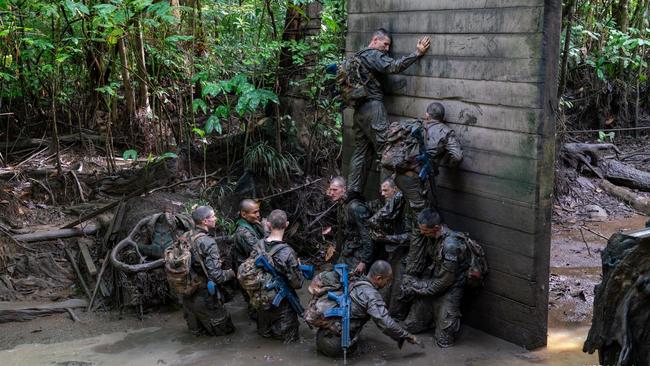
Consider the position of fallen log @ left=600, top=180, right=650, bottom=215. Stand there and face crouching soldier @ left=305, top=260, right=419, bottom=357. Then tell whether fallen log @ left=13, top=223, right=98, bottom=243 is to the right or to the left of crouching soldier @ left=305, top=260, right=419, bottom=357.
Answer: right

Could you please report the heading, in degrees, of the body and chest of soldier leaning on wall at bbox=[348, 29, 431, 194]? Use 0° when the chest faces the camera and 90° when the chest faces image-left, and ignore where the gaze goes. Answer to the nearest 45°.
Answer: approximately 270°

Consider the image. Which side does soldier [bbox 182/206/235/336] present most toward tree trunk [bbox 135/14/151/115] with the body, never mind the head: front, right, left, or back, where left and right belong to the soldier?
left

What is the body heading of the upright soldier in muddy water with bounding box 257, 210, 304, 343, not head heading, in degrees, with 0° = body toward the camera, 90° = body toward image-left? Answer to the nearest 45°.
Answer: approximately 225°

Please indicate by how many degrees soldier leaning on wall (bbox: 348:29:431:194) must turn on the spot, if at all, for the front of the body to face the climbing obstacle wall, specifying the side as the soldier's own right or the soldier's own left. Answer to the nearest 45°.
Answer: approximately 45° to the soldier's own right

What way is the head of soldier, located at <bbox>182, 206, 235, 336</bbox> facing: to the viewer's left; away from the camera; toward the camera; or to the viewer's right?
to the viewer's right

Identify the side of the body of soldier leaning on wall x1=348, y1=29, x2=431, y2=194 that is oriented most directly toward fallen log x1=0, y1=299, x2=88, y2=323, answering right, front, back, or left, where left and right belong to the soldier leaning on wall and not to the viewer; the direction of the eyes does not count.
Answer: back

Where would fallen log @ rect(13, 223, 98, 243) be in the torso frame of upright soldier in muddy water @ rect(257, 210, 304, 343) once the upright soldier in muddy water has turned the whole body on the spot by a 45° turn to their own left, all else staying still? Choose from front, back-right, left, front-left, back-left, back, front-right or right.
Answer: front-left

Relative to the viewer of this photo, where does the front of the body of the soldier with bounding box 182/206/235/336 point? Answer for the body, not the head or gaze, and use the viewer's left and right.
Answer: facing to the right of the viewer

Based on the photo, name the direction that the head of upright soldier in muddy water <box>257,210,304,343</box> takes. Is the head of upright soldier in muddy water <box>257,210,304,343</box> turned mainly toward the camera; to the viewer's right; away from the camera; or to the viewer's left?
away from the camera

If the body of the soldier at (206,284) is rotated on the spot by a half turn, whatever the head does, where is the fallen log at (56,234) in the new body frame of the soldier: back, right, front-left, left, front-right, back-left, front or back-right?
front-right
